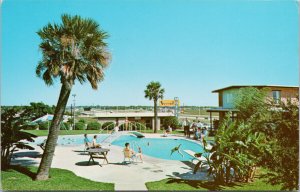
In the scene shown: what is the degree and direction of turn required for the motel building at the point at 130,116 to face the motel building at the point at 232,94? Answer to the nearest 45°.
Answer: approximately 45° to its left

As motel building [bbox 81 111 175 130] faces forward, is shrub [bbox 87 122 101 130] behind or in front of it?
in front

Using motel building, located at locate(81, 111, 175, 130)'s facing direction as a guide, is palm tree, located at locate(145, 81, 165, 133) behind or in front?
in front

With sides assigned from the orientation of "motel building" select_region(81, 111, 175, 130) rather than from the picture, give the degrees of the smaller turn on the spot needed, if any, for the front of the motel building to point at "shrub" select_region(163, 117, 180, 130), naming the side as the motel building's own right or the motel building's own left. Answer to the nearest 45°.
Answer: approximately 45° to the motel building's own left

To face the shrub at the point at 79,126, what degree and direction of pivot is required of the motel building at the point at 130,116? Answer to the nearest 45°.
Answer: approximately 45° to its right

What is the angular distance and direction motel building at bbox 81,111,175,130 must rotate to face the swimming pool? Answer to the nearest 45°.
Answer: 0° — it already faces it

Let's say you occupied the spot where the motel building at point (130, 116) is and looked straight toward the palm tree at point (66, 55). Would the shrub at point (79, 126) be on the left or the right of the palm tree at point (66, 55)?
right

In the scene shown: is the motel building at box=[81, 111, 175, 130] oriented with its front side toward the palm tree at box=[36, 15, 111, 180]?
yes

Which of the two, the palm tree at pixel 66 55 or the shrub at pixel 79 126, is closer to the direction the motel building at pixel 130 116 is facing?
the palm tree

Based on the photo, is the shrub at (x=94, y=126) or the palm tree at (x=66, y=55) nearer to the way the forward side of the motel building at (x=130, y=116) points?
the palm tree

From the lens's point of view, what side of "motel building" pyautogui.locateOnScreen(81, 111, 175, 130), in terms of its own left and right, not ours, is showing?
front
